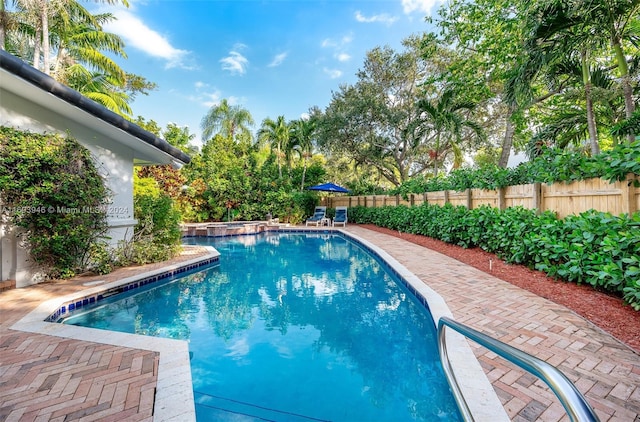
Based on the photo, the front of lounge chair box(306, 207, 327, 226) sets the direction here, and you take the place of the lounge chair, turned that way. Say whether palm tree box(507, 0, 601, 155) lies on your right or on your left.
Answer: on your left

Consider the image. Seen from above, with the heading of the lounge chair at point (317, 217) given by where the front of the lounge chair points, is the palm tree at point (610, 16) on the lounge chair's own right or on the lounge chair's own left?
on the lounge chair's own left

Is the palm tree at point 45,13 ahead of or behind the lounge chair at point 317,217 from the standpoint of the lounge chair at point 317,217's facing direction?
ahead

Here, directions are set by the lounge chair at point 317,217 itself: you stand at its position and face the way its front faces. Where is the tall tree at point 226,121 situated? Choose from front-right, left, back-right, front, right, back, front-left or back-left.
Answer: right

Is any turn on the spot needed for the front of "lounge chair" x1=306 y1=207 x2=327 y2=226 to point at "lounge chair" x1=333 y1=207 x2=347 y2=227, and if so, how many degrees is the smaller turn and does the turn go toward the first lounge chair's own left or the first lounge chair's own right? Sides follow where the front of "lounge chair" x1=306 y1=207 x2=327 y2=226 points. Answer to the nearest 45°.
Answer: approximately 135° to the first lounge chair's own left

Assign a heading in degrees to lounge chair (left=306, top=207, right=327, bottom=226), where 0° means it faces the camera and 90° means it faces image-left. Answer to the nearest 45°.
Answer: approximately 45°

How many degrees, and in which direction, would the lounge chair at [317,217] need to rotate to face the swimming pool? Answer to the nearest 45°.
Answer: approximately 45° to its left

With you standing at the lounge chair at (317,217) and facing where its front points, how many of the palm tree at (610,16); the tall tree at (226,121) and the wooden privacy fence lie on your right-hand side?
1

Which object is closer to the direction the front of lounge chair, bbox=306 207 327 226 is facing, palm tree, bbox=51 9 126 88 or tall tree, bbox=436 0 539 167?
the palm tree
